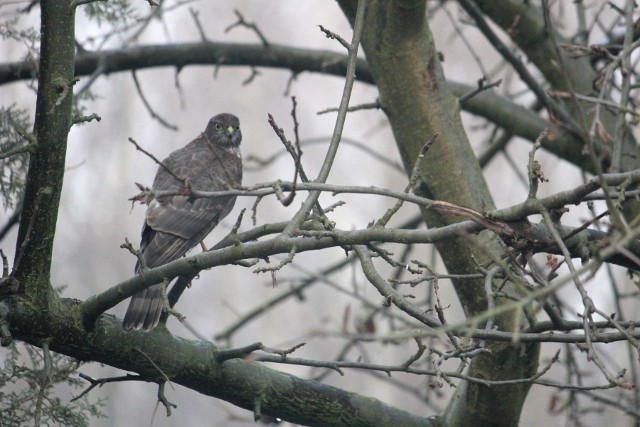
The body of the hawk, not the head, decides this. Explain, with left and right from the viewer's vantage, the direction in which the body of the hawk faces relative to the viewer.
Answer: facing away from the viewer and to the right of the viewer
